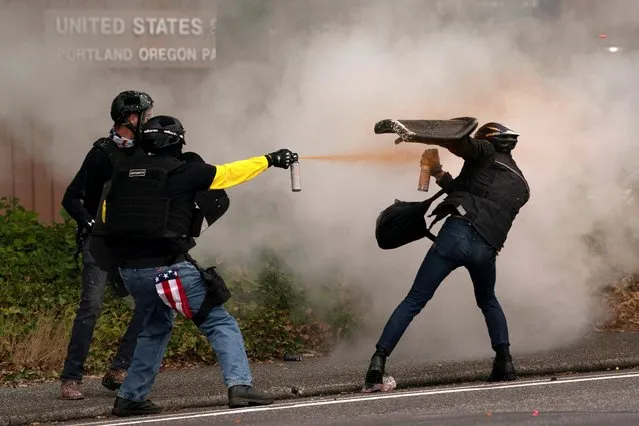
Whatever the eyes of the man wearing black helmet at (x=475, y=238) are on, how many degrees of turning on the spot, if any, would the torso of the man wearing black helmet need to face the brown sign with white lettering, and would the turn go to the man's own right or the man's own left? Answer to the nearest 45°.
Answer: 0° — they already face it

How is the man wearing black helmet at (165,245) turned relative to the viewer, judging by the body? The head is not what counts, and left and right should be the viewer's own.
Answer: facing away from the viewer and to the right of the viewer

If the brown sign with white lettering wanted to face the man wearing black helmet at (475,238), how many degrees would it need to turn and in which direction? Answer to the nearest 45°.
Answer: approximately 45° to its left

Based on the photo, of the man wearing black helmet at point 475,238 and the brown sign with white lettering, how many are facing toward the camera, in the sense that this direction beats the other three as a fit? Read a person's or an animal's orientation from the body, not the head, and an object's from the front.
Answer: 1

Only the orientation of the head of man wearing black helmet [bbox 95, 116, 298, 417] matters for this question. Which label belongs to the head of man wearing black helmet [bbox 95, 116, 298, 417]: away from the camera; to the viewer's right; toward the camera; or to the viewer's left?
to the viewer's right

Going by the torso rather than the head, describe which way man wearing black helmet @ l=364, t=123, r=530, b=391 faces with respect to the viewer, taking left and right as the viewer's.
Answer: facing away from the viewer and to the left of the viewer

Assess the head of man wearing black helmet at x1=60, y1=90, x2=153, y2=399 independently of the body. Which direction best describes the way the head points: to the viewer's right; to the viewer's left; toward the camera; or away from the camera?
to the viewer's right

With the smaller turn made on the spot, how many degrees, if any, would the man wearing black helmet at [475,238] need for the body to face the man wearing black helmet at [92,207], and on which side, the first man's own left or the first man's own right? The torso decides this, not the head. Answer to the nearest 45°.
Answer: approximately 45° to the first man's own left
